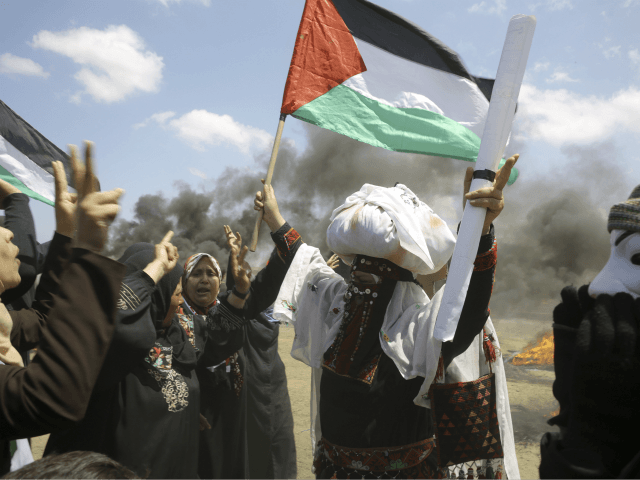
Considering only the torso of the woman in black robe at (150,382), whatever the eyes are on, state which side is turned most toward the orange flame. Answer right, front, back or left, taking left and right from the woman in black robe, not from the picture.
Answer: left

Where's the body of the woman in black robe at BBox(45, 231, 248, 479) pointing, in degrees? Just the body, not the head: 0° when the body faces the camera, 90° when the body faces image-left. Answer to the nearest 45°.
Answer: approximately 315°

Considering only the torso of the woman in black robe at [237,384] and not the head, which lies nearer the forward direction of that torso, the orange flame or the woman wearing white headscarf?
the woman wearing white headscarf
